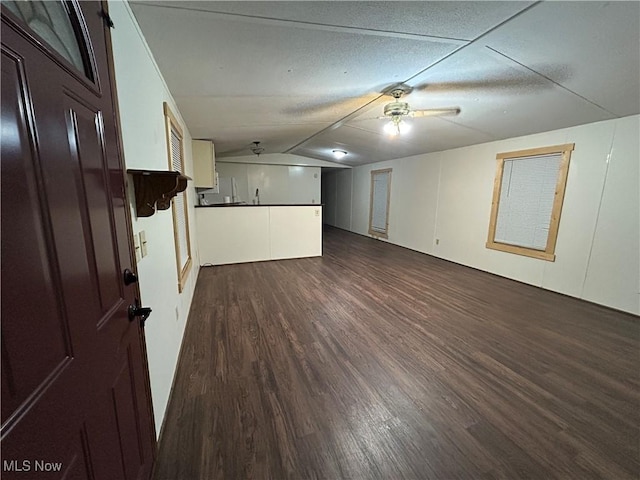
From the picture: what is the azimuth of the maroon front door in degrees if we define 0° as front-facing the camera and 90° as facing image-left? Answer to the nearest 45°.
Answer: approximately 315°

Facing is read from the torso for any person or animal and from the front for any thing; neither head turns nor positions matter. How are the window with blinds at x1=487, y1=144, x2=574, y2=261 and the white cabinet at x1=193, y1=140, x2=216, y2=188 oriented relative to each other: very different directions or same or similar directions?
very different directions

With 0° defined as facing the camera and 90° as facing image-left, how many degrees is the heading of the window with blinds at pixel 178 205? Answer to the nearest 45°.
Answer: approximately 270°

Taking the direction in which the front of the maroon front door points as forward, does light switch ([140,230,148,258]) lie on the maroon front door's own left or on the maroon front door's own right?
on the maroon front door's own left

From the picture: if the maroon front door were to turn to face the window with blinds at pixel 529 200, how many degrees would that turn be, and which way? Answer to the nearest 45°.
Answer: approximately 45° to its left

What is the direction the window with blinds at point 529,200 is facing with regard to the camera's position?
facing the viewer and to the left of the viewer

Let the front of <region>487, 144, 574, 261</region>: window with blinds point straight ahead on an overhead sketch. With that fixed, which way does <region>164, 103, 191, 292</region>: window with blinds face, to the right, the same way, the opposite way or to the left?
the opposite way

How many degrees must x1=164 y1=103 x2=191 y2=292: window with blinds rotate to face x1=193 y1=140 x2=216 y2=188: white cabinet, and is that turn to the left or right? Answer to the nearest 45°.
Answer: approximately 90° to its left
